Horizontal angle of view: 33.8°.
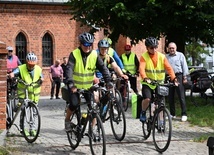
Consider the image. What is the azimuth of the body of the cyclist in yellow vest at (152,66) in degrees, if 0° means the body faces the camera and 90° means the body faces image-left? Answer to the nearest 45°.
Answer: approximately 315°

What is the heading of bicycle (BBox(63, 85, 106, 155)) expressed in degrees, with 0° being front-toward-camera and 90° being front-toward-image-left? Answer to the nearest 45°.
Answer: approximately 315°

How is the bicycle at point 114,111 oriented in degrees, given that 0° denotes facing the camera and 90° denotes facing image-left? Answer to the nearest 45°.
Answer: approximately 315°

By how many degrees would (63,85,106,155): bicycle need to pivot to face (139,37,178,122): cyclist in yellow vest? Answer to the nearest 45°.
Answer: approximately 90° to its left

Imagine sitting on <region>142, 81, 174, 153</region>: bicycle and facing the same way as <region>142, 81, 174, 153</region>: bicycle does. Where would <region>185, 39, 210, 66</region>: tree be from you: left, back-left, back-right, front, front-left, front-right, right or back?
back-left

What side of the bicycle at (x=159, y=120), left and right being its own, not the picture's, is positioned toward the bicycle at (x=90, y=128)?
right

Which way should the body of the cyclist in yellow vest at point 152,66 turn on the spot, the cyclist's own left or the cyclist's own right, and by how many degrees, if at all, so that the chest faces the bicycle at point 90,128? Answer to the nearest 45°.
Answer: approximately 90° to the cyclist's own right

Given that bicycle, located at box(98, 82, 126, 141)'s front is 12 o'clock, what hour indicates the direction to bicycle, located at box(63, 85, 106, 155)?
bicycle, located at box(63, 85, 106, 155) is roughly at 2 o'clock from bicycle, located at box(98, 82, 126, 141).
